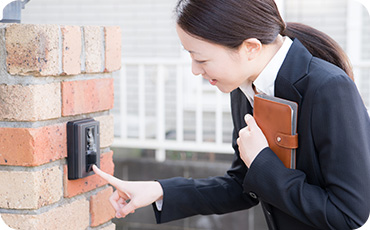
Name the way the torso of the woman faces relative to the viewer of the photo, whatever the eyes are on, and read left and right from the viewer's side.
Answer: facing to the left of the viewer

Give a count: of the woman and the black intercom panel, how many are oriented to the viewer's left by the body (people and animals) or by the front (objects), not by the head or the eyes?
1

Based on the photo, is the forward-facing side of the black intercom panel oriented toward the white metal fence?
no

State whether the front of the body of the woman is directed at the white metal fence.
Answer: no

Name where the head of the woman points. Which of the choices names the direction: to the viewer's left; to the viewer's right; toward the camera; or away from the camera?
to the viewer's left

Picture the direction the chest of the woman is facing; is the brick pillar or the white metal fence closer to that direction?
the brick pillar

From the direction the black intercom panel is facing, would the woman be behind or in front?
in front

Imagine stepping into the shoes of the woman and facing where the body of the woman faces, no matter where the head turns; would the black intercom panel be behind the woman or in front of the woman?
in front

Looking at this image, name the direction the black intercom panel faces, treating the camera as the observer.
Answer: facing the viewer and to the right of the viewer

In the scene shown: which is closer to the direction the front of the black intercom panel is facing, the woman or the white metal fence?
the woman
